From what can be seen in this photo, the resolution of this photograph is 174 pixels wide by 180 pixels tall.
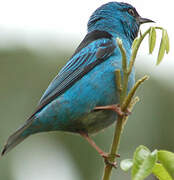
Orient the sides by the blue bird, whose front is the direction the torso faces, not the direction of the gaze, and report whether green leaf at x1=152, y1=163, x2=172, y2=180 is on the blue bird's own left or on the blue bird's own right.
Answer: on the blue bird's own right

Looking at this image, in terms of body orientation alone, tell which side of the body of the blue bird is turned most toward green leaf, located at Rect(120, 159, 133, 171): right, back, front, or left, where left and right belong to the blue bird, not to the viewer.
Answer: front

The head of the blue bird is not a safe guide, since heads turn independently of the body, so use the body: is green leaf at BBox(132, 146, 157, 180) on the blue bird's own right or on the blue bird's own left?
on the blue bird's own right

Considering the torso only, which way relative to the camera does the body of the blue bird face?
to the viewer's right
